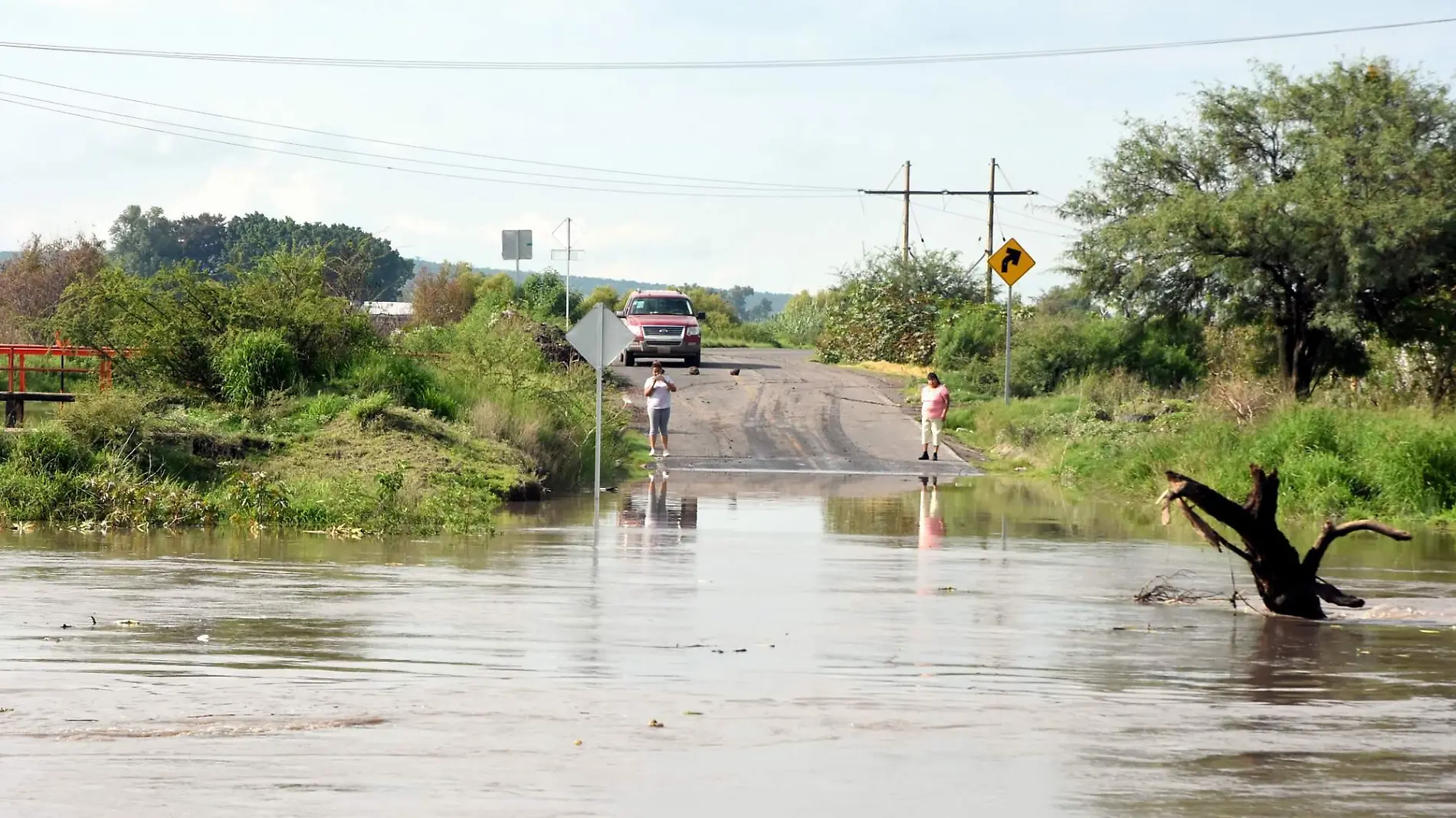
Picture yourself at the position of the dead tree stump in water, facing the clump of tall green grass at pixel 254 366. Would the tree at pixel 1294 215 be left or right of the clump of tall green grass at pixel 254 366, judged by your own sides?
right

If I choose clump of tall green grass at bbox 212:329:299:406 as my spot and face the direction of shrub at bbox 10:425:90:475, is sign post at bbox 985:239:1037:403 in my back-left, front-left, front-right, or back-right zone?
back-left

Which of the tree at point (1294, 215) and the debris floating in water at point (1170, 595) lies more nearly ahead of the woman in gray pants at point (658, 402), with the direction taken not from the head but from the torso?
the debris floating in water

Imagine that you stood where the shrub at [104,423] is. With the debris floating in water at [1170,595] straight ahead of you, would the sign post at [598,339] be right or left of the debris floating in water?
left

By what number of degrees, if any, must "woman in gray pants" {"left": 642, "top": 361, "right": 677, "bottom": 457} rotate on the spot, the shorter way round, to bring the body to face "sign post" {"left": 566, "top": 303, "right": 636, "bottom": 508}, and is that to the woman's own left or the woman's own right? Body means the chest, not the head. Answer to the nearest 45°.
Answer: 0° — they already face it

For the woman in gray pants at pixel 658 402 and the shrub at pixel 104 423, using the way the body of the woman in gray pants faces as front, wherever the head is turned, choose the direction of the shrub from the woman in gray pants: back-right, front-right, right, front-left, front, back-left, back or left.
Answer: front-right

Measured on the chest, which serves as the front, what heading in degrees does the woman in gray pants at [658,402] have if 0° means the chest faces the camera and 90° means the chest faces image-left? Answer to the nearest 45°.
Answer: approximately 0°

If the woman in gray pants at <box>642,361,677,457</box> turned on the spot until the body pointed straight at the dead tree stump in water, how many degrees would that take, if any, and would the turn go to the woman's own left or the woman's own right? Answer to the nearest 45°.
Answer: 0° — they already face it

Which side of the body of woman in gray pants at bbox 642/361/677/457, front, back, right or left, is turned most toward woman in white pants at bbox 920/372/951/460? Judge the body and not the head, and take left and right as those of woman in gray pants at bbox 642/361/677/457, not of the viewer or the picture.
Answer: left

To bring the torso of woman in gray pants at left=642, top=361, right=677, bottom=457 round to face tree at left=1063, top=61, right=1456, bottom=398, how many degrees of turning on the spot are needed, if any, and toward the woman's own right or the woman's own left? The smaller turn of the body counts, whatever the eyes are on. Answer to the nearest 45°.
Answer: approximately 90° to the woman's own left

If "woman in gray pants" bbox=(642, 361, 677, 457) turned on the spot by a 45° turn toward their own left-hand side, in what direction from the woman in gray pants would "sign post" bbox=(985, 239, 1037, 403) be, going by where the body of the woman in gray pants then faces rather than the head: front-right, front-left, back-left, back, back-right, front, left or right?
left

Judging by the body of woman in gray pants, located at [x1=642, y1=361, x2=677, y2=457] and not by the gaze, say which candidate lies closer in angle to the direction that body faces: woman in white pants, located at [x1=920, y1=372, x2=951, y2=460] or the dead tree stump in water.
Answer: the dead tree stump in water
